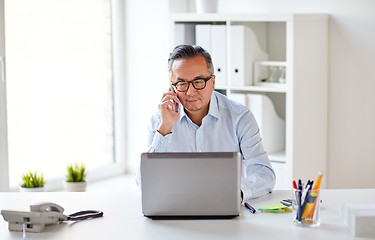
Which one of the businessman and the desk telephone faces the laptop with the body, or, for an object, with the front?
the businessman

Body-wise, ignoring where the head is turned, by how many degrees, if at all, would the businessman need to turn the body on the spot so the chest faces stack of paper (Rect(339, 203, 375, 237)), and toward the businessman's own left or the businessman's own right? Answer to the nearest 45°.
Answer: approximately 45° to the businessman's own left

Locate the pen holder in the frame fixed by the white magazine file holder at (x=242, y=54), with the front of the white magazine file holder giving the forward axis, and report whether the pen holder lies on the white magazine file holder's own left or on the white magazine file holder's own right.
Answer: on the white magazine file holder's own left

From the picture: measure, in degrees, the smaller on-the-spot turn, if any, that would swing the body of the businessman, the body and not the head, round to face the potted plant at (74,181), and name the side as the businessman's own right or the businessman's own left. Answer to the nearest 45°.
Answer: approximately 135° to the businessman's own right

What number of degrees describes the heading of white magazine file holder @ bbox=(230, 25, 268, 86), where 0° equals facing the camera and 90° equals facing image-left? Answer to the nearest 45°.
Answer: approximately 45°
